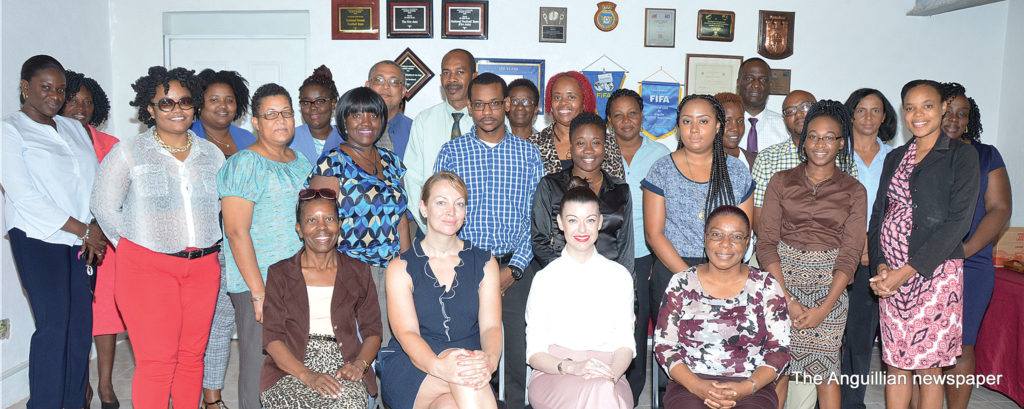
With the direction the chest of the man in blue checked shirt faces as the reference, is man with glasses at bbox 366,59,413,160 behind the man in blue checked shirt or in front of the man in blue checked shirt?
behind

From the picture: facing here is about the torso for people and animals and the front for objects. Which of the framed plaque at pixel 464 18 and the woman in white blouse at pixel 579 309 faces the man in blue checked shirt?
the framed plaque

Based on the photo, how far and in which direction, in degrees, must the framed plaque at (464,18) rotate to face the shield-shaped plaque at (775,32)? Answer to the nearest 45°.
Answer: approximately 90° to its left

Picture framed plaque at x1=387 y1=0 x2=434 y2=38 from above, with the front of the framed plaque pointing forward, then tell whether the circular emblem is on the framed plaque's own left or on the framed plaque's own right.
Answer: on the framed plaque's own left

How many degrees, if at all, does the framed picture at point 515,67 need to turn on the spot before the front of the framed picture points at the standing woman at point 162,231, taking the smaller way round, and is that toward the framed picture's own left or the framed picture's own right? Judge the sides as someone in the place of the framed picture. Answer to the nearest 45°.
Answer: approximately 45° to the framed picture's own right

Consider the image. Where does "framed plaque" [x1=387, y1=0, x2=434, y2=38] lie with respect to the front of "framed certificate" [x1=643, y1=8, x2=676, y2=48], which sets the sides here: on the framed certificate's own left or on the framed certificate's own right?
on the framed certificate's own right

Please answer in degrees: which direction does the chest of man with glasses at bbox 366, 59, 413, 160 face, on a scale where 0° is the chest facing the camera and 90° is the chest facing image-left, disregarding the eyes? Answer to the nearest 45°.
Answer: approximately 0°
